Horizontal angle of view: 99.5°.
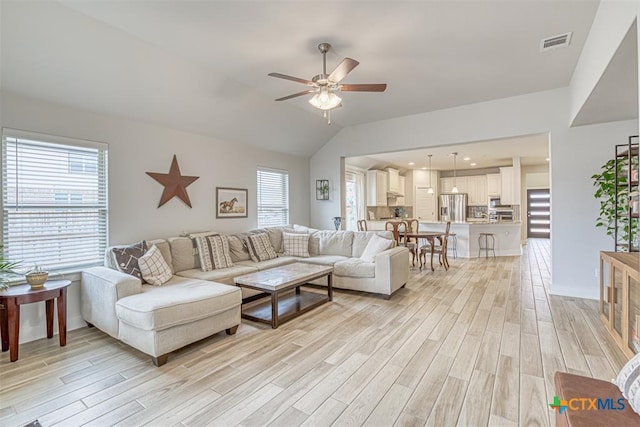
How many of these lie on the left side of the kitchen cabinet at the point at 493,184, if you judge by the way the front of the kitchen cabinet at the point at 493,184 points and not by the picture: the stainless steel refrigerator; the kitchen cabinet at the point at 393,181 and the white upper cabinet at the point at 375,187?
0

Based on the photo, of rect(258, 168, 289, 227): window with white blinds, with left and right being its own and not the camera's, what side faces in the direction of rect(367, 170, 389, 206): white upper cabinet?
left

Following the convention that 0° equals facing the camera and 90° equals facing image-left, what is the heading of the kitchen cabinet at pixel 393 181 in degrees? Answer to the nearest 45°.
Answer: approximately 315°

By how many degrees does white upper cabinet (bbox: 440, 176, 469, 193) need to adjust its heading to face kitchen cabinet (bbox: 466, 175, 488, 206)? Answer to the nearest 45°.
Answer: approximately 90° to its left

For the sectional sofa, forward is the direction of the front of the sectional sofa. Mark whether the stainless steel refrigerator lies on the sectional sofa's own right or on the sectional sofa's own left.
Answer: on the sectional sofa's own left

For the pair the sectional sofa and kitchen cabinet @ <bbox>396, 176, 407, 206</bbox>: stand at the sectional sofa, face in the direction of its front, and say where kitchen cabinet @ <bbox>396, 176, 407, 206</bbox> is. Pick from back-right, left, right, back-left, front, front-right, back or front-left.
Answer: left

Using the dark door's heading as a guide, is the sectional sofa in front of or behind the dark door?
in front

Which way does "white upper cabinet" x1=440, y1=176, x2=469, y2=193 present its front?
toward the camera

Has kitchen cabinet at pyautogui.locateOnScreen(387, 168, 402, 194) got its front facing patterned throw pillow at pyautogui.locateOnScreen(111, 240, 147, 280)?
no

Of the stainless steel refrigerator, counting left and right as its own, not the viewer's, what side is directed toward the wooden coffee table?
front

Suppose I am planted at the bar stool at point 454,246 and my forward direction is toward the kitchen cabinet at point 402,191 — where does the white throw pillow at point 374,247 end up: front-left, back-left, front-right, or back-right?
back-left

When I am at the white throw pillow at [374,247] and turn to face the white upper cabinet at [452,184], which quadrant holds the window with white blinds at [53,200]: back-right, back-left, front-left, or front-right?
back-left

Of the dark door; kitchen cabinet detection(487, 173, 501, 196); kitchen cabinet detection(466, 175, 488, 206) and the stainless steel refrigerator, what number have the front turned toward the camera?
4

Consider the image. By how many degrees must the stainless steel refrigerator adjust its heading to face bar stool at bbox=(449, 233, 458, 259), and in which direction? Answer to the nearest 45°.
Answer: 0° — it already faces it

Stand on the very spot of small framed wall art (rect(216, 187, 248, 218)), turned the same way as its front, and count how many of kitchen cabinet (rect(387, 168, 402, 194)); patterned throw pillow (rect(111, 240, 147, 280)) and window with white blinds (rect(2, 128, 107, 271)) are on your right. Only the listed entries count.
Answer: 2

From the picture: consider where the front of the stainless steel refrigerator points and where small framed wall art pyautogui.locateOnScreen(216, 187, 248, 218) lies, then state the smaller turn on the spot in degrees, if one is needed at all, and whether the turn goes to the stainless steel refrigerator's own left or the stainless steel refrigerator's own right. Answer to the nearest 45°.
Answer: approximately 45° to the stainless steel refrigerator's own right

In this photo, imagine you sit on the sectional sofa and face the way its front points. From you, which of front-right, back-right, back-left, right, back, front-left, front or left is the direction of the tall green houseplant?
front-left

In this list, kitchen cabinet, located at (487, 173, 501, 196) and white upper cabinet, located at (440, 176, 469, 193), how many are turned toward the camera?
2
